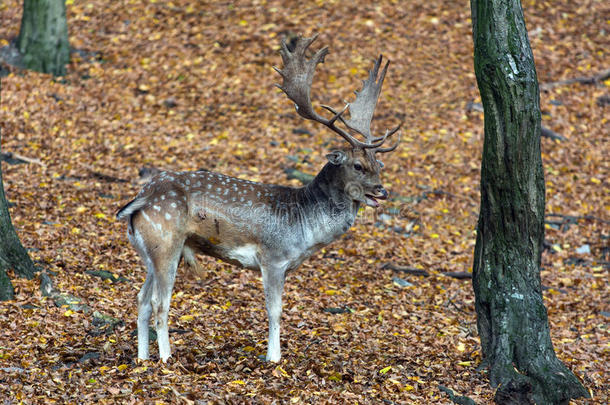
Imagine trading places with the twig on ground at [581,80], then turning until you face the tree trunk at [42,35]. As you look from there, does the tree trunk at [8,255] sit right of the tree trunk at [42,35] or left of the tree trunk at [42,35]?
left

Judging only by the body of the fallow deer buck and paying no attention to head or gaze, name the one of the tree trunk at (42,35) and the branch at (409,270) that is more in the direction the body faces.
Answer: the branch

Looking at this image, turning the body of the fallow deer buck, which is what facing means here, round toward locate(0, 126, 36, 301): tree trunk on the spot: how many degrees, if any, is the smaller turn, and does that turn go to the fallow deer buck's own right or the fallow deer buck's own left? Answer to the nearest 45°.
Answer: approximately 180°

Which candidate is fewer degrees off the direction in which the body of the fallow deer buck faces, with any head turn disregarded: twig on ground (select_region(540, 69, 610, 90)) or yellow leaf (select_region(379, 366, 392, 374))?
the yellow leaf

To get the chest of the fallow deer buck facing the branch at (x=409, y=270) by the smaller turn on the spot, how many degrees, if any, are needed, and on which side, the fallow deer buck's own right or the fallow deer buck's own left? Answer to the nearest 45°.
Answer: approximately 45° to the fallow deer buck's own left

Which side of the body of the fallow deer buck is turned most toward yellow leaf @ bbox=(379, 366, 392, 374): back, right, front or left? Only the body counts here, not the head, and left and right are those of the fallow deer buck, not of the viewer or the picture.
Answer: front

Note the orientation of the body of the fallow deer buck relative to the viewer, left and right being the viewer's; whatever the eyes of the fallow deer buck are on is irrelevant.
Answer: facing to the right of the viewer

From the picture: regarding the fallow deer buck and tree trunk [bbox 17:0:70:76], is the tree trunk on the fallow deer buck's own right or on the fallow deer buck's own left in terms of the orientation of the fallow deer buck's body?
on the fallow deer buck's own left

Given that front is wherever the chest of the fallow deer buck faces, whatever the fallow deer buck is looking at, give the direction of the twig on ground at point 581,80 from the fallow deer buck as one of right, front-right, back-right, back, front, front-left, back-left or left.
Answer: front-left

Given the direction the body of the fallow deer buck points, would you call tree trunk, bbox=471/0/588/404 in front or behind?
in front
